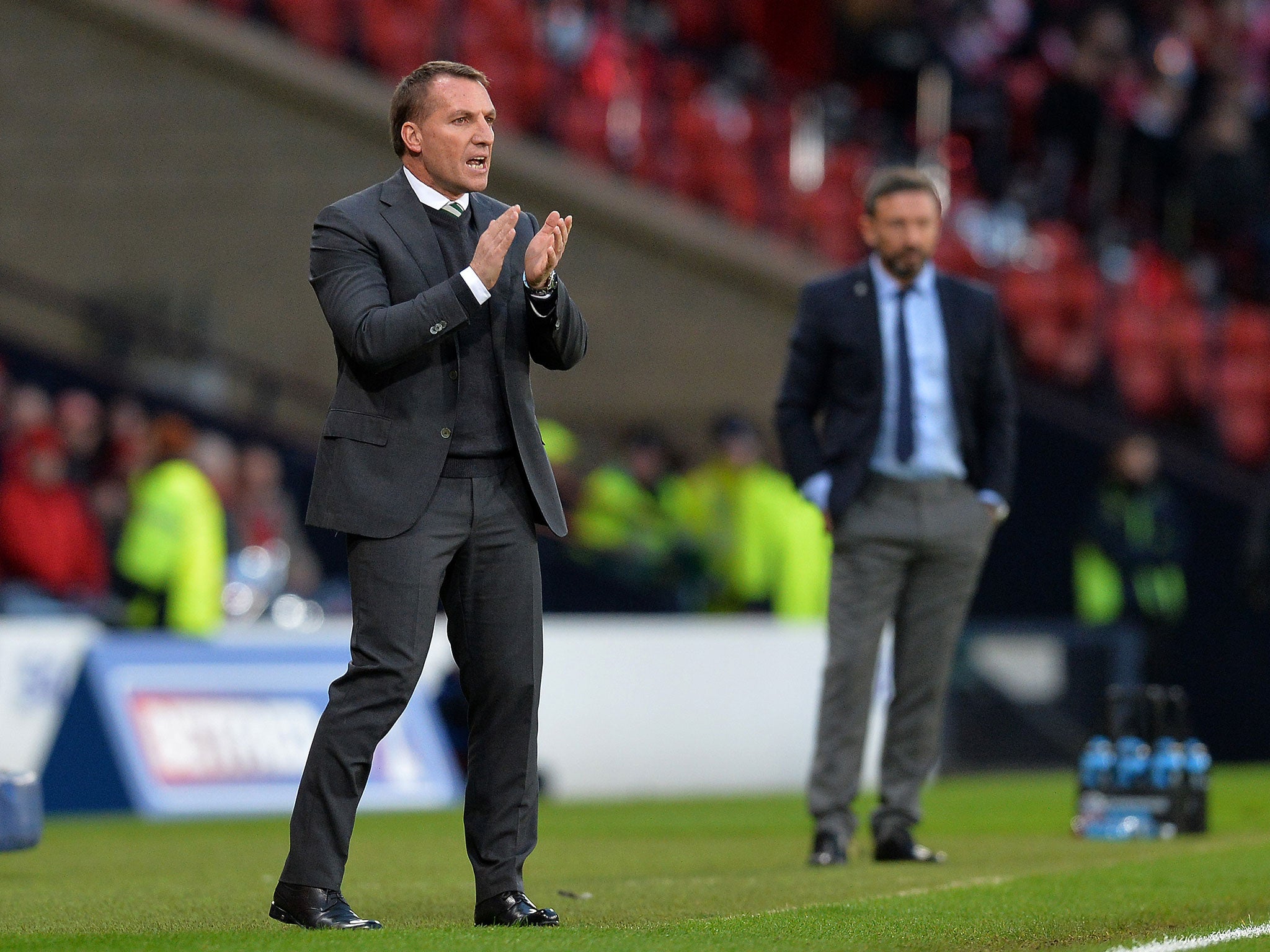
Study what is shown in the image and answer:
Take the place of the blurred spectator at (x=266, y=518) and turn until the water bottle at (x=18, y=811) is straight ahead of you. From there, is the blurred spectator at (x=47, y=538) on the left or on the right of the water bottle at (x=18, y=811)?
right

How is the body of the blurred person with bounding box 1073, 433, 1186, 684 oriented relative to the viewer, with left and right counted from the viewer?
facing the viewer

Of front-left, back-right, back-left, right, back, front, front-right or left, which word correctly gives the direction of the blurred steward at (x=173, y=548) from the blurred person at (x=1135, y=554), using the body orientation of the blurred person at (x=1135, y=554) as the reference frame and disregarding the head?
front-right

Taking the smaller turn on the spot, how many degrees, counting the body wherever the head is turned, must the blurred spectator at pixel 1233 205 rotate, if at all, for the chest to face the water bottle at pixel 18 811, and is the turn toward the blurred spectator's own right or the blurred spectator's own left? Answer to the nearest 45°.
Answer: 0° — they already face it

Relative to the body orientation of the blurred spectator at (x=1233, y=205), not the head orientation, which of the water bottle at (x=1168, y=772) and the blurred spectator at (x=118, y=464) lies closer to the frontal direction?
the water bottle

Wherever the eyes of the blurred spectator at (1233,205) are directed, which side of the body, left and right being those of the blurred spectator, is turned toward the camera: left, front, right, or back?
front

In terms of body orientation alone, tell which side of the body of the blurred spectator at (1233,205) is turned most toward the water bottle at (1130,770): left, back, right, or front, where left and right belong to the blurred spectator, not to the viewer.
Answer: front
